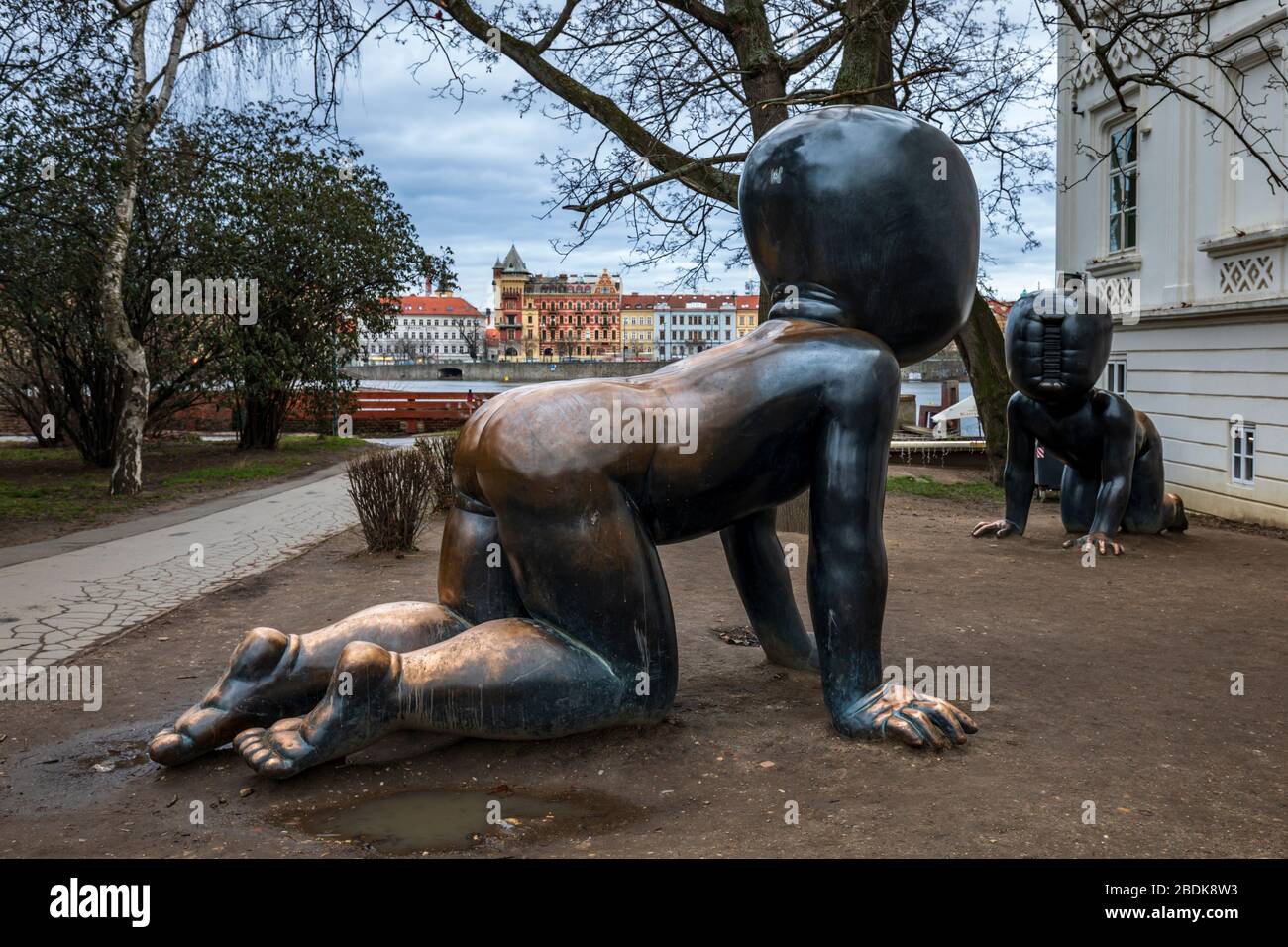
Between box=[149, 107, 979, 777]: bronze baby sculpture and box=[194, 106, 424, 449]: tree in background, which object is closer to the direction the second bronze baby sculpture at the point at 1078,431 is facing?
the bronze baby sculpture

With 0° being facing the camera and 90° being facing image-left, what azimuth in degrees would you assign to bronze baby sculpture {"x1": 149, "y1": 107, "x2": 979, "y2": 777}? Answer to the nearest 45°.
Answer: approximately 225°

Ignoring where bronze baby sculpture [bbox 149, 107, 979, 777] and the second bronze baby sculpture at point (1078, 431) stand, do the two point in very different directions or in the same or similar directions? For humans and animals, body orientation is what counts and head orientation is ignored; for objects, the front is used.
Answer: very different directions

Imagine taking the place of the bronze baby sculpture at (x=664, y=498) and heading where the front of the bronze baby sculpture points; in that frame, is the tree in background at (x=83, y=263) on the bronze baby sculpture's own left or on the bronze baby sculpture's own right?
on the bronze baby sculpture's own left

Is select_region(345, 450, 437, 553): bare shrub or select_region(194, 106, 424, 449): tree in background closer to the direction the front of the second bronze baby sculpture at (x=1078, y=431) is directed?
the bare shrub

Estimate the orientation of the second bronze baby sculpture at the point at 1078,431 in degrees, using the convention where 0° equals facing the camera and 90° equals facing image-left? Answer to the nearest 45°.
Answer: approximately 45°

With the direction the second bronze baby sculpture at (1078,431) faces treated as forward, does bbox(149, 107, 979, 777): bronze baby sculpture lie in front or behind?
in front

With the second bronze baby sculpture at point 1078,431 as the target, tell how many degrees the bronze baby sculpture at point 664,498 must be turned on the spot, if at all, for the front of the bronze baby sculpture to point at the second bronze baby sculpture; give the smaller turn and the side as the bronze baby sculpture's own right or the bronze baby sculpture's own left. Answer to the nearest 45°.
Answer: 0° — it already faces it

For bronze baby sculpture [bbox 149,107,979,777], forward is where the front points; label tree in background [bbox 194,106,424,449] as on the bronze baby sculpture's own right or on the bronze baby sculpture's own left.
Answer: on the bronze baby sculpture's own left

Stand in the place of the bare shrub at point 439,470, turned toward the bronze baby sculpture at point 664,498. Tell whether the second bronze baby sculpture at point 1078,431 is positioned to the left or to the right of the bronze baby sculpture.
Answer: left

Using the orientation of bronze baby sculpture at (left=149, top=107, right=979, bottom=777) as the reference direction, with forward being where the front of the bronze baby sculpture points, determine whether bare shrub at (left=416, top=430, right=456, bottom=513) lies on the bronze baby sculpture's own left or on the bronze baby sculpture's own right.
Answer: on the bronze baby sculpture's own left

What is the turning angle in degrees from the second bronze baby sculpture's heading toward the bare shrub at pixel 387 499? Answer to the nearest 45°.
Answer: approximately 45° to its right
